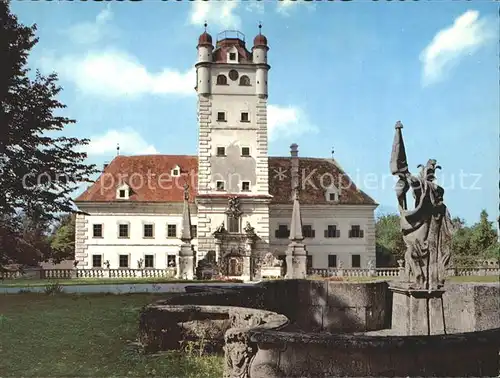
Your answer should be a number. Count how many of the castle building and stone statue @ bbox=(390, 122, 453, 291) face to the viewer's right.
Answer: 0

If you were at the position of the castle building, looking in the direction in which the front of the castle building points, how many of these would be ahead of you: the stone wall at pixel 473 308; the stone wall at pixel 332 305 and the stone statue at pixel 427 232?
3

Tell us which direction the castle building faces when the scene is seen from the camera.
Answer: facing the viewer

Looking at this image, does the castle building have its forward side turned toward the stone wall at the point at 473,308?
yes

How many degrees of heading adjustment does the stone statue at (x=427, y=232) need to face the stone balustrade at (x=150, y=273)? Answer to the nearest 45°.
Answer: approximately 90° to its right

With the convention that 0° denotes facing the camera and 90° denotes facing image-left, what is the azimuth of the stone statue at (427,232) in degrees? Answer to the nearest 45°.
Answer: approximately 45°

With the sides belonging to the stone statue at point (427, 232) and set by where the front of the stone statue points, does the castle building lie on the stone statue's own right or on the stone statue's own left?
on the stone statue's own right

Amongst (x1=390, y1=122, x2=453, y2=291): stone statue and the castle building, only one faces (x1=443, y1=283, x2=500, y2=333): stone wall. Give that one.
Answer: the castle building

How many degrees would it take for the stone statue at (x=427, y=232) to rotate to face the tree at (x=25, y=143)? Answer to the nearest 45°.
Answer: approximately 90° to its right

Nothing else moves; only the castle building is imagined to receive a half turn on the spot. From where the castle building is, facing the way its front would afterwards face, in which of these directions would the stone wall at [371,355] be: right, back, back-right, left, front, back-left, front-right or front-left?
back

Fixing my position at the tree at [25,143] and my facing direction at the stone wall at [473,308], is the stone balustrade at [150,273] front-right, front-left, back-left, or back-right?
back-left

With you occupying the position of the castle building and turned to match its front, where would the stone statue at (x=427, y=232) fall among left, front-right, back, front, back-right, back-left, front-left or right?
front
